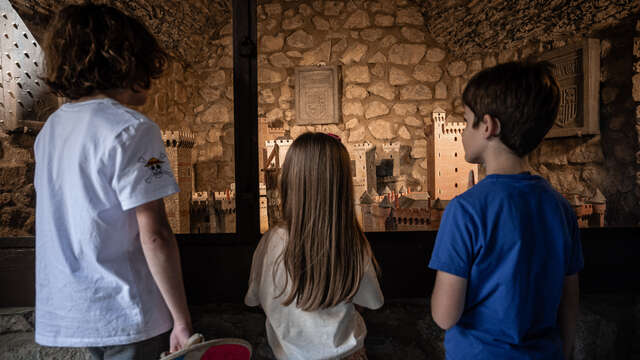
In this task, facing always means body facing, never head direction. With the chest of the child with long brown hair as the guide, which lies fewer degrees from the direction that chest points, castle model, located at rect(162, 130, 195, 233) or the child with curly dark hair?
the castle model

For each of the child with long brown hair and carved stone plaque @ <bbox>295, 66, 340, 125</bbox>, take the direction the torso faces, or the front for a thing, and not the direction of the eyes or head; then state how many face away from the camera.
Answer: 1

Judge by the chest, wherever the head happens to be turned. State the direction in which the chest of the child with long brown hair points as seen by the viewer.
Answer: away from the camera

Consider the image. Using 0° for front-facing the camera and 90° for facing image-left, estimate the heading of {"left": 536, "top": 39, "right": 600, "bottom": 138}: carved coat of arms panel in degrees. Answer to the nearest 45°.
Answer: approximately 45°

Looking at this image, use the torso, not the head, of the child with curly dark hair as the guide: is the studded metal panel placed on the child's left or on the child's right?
on the child's left

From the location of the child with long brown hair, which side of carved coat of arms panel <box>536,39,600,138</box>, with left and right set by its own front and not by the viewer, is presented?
front

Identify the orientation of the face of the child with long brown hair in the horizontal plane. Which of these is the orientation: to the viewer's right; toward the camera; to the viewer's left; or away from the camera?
away from the camera

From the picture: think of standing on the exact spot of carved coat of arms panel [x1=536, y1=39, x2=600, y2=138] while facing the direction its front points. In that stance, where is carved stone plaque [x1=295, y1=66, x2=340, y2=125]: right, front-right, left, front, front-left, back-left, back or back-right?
front-right

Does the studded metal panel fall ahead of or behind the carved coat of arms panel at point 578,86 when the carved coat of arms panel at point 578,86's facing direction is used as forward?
ahead

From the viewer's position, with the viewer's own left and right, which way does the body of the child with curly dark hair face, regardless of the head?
facing away from the viewer and to the right of the viewer

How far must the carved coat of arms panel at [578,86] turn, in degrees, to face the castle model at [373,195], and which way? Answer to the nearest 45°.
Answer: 0° — it already faces it

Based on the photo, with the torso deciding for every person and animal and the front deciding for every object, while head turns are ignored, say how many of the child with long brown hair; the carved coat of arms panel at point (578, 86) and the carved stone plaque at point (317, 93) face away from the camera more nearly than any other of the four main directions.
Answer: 1

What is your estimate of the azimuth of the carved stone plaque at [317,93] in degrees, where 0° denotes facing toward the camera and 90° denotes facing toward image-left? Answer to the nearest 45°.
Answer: approximately 0°
